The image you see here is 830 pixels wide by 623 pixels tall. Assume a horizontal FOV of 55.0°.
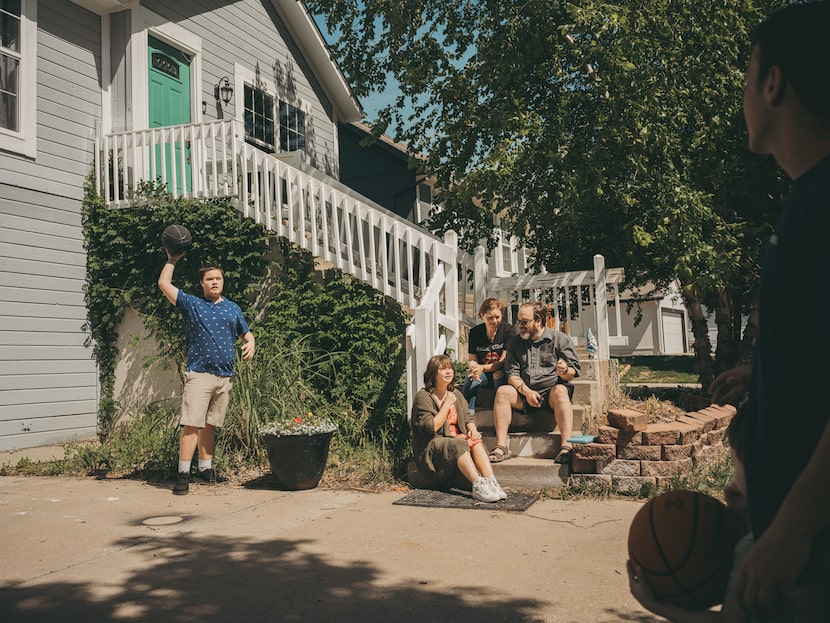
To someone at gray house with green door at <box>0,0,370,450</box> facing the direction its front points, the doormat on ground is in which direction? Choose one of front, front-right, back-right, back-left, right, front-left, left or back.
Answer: front

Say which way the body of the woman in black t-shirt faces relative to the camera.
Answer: toward the camera

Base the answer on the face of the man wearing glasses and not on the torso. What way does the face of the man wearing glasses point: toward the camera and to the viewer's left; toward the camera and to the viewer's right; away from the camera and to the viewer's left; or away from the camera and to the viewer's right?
toward the camera and to the viewer's left

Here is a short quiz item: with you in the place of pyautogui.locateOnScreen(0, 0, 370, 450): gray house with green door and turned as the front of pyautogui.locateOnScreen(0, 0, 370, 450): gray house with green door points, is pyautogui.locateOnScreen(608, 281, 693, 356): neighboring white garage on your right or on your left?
on your left

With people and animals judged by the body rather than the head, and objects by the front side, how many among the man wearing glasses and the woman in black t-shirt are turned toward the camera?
2

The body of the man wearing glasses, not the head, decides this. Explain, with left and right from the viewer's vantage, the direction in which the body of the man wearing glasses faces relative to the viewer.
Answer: facing the viewer

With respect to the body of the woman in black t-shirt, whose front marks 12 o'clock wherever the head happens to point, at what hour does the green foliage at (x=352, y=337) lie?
The green foliage is roughly at 4 o'clock from the woman in black t-shirt.

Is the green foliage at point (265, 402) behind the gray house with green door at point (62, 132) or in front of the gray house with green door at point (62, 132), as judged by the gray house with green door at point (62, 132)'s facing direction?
in front

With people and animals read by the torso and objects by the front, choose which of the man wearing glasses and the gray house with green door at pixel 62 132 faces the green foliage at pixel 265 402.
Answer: the gray house with green door

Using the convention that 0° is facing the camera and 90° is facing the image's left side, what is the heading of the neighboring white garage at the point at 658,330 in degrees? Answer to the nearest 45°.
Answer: approximately 315°

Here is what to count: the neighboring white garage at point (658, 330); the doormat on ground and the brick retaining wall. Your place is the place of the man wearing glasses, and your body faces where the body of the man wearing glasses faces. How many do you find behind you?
1

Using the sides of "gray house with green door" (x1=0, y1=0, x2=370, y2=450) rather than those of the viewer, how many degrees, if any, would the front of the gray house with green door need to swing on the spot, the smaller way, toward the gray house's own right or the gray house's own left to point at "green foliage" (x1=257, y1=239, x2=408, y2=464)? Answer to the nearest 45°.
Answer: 0° — it already faces it

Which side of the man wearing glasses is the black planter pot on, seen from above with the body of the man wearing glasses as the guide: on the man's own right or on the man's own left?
on the man's own right

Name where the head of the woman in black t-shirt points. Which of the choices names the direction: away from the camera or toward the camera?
toward the camera

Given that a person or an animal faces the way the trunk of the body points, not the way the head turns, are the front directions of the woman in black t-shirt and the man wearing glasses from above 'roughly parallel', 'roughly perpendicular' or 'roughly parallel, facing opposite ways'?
roughly parallel

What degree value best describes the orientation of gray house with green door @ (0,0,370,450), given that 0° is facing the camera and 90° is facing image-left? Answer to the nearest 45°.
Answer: approximately 315°
